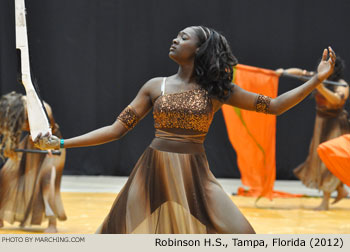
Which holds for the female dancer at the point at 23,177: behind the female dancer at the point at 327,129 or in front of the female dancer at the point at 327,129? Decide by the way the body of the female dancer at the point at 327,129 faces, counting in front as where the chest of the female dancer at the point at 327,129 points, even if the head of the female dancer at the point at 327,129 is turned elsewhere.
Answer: in front

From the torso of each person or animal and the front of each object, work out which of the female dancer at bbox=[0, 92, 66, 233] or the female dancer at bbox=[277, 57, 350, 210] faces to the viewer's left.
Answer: the female dancer at bbox=[277, 57, 350, 210]

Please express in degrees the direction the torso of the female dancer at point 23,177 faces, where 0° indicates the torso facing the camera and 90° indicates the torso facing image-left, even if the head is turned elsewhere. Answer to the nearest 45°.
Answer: approximately 225°

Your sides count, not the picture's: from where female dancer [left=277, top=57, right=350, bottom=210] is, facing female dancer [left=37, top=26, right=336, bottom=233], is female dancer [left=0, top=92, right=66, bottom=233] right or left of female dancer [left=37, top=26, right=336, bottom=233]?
right

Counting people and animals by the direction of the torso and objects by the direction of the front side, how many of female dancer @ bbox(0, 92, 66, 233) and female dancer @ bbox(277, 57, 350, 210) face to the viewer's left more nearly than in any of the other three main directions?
1

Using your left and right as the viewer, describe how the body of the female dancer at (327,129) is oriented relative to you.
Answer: facing to the left of the viewer
